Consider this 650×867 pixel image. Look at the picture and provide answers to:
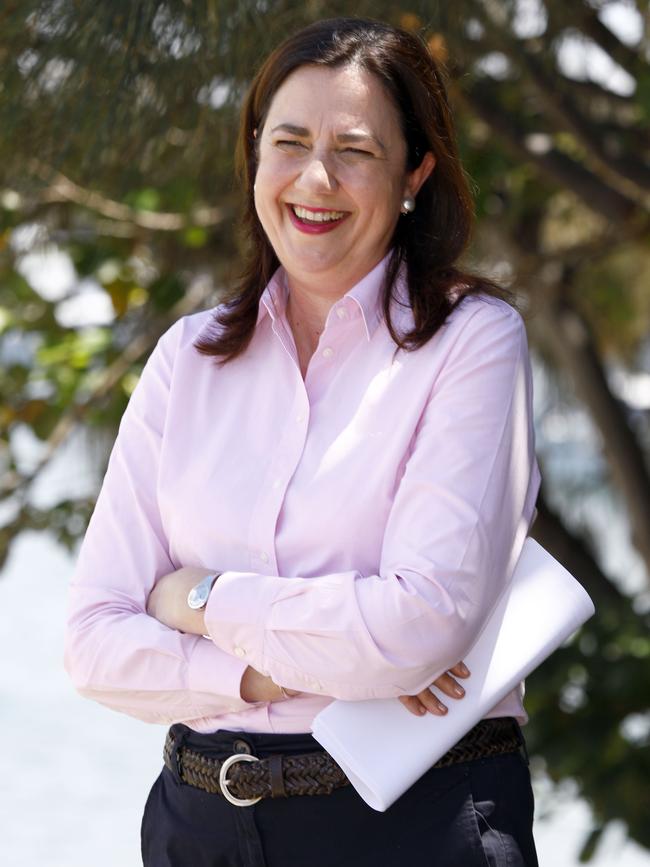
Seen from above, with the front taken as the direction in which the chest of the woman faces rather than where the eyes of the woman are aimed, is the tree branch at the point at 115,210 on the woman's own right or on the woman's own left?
on the woman's own right

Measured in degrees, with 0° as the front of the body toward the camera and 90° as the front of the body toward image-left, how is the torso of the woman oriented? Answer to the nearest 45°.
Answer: approximately 45°

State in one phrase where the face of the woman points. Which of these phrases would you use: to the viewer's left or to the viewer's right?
to the viewer's left
